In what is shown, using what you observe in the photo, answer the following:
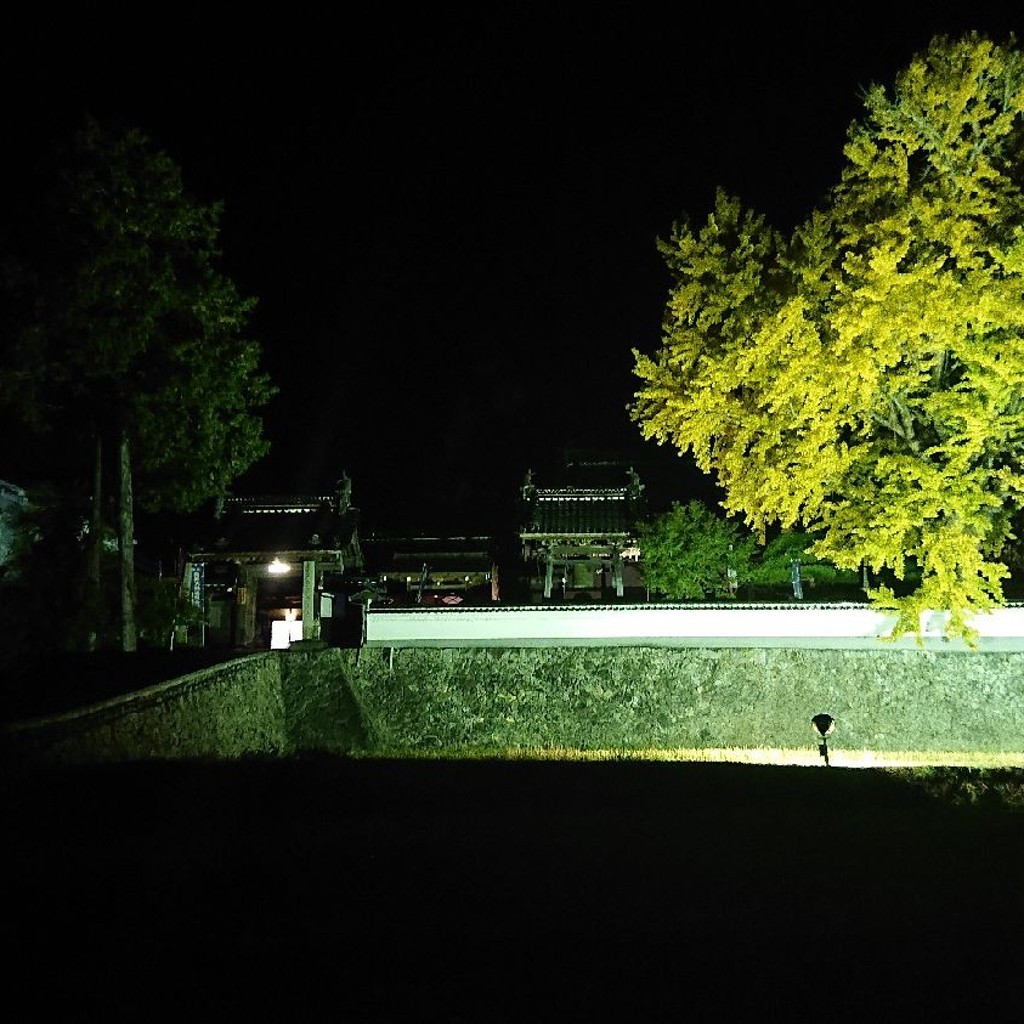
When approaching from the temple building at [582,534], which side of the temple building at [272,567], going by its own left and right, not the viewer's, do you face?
left

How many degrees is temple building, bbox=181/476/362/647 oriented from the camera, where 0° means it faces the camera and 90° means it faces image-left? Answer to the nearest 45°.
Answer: approximately 0°

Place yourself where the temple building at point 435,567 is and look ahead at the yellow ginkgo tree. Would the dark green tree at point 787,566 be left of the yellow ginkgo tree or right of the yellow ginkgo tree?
left

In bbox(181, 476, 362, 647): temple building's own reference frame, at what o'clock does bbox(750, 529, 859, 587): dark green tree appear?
The dark green tree is roughly at 10 o'clock from the temple building.

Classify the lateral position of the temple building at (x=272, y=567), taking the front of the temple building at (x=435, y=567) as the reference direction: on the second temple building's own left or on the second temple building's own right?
on the second temple building's own right

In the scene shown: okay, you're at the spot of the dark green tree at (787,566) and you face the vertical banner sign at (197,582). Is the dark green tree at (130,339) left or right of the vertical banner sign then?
left

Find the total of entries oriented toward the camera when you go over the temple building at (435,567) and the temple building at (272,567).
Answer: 2

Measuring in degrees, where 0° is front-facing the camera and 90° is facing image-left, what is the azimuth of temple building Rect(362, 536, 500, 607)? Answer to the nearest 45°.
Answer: approximately 0°
